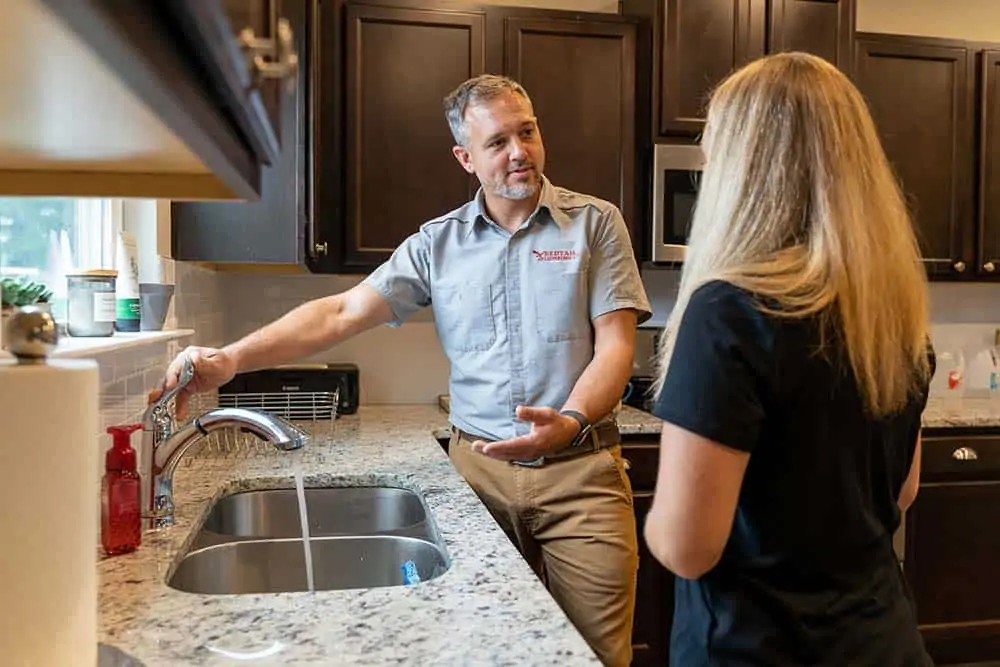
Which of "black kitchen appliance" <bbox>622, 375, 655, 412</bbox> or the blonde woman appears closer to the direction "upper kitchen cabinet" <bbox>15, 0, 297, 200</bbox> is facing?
the blonde woman

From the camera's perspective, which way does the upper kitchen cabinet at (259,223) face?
to the viewer's right

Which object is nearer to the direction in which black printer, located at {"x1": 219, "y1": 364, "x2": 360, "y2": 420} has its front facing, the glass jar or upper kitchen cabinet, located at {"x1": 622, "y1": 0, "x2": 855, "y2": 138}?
the glass jar

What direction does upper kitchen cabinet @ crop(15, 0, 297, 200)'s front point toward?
to the viewer's right

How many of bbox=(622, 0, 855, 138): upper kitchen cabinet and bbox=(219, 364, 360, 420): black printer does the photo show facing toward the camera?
2

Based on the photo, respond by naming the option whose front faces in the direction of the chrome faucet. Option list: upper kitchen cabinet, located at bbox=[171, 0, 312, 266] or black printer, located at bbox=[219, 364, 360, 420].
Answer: the black printer

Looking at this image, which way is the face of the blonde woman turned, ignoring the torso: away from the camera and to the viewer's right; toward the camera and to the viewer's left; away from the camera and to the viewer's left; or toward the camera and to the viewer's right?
away from the camera and to the viewer's left

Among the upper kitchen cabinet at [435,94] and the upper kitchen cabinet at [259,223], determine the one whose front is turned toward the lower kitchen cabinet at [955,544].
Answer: the upper kitchen cabinet at [259,223]

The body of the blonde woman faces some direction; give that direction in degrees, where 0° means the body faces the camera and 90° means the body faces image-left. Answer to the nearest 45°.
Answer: approximately 135°

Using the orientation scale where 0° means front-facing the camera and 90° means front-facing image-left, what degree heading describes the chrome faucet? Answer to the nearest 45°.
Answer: approximately 270°
